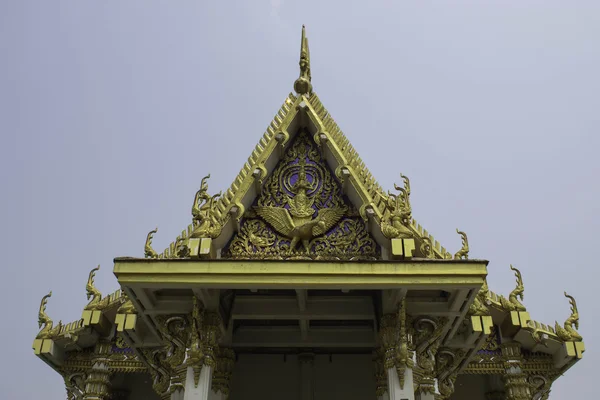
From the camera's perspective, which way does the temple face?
toward the camera
